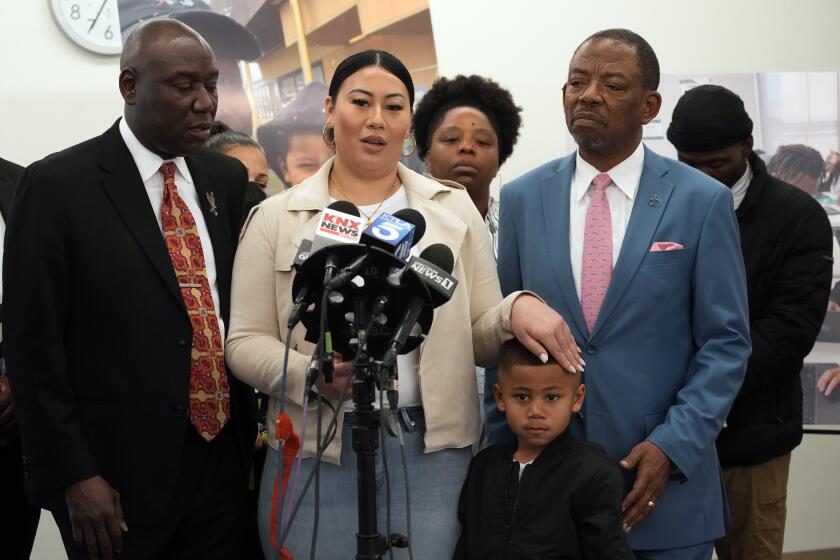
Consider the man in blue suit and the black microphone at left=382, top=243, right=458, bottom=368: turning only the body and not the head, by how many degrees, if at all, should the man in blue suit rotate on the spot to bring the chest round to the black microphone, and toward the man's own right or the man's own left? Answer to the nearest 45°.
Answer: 0° — they already face it

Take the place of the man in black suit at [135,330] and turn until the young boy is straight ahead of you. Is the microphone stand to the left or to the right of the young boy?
right

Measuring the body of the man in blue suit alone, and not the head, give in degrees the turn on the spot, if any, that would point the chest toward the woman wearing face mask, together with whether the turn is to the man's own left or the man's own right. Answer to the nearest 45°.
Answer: approximately 90° to the man's own right

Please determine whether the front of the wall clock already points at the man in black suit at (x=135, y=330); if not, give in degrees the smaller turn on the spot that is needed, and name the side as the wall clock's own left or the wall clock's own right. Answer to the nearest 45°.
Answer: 0° — it already faces them

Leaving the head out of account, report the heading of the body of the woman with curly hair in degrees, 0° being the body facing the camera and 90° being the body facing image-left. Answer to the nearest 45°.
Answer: approximately 0°

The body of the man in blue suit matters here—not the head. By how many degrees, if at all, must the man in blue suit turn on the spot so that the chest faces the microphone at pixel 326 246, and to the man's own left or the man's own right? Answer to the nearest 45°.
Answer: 0° — they already face it

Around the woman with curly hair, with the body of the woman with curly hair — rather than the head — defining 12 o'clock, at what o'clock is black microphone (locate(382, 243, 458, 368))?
The black microphone is roughly at 12 o'clock from the woman with curly hair.

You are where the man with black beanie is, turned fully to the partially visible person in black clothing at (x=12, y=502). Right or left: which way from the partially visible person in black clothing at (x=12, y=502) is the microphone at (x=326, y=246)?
left

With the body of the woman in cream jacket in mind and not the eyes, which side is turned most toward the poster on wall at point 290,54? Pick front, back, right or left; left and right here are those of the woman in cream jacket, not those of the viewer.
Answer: back

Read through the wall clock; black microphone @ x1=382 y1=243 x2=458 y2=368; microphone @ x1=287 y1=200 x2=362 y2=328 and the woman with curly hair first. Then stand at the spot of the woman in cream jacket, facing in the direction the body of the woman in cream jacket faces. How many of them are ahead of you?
2
